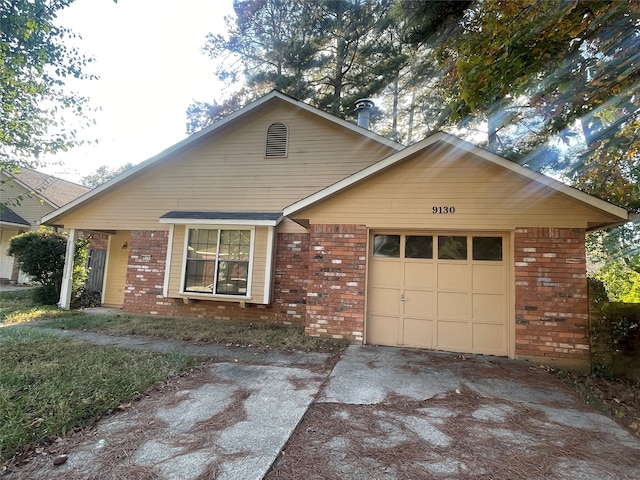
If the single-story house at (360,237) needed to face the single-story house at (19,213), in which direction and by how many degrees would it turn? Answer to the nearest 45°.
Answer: approximately 135° to its right

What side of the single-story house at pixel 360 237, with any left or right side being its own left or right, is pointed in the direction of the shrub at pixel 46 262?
right

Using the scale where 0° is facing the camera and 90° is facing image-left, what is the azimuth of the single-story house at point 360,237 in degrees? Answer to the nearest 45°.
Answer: approximately 0°
